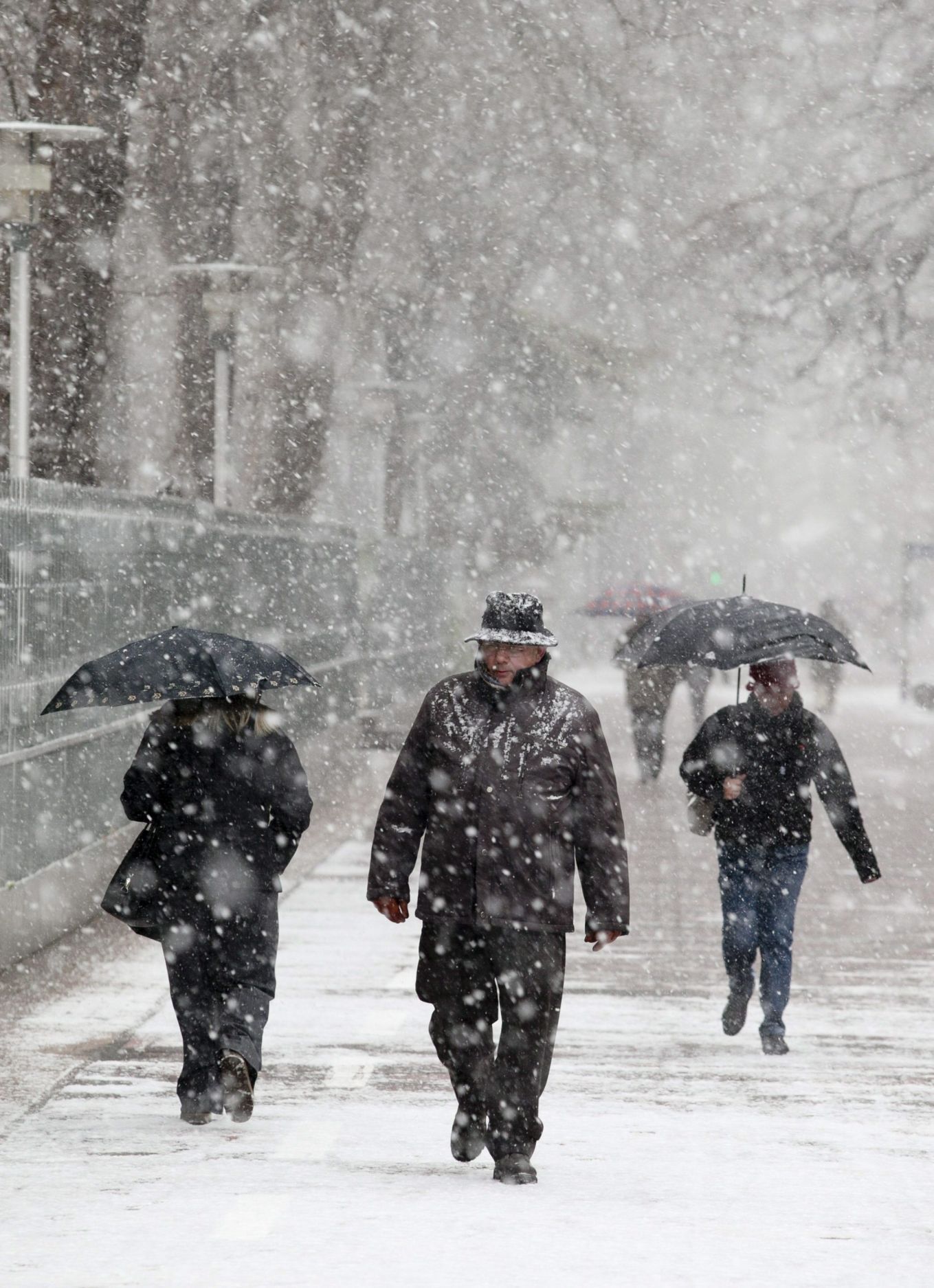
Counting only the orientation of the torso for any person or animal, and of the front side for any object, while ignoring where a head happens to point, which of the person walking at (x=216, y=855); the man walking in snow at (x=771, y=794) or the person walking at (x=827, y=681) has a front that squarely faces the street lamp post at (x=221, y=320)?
the person walking at (x=216, y=855)

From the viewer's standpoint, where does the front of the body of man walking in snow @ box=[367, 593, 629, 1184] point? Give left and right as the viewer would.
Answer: facing the viewer

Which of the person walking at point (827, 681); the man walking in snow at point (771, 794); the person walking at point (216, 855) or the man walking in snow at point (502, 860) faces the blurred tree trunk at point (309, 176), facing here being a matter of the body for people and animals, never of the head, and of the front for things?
the person walking at point (216, 855)

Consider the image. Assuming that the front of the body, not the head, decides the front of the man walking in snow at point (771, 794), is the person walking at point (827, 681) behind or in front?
behind

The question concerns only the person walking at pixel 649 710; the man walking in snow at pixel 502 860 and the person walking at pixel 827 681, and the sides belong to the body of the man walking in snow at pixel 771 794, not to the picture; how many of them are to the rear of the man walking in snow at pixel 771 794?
2

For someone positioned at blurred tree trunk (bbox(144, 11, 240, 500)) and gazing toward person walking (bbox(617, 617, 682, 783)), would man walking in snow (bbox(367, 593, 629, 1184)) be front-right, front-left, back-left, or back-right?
front-right

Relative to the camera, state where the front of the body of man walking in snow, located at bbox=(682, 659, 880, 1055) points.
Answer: toward the camera

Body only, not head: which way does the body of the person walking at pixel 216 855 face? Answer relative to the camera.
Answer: away from the camera

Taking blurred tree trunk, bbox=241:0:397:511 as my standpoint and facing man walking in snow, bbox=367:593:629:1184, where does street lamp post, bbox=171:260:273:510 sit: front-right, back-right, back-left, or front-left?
front-right

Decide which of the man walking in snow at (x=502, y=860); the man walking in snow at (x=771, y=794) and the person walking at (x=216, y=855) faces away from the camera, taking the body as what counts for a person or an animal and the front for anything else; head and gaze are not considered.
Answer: the person walking
